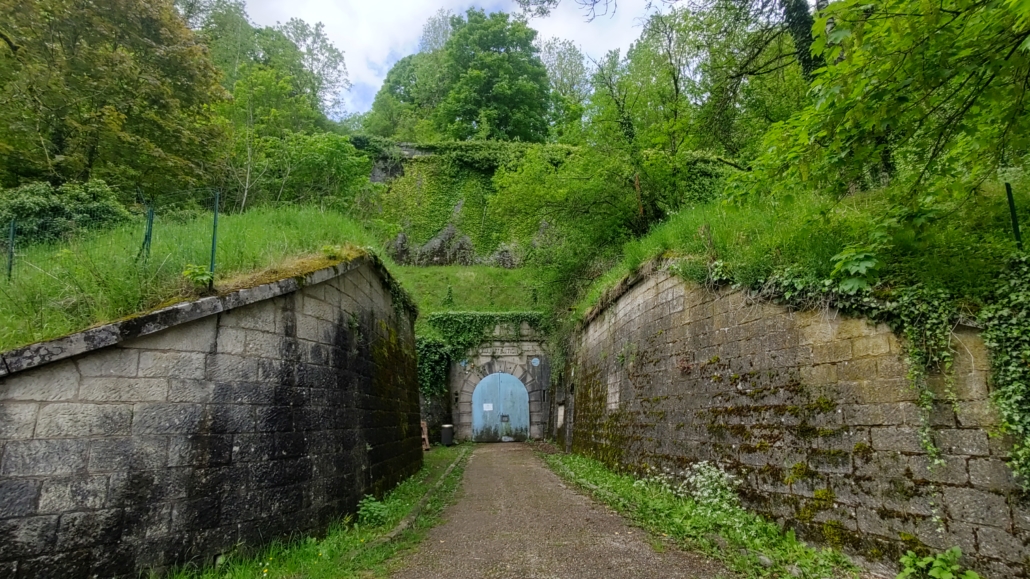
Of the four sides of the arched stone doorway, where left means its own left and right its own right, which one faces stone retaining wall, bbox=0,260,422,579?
front

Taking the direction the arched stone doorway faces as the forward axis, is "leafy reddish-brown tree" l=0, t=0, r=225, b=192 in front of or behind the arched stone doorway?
in front

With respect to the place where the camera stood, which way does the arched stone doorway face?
facing the viewer

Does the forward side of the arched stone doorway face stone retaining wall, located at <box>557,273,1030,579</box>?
yes

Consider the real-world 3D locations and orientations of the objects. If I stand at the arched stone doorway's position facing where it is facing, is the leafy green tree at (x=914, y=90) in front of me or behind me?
in front

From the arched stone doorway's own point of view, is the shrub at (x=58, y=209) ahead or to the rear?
ahead

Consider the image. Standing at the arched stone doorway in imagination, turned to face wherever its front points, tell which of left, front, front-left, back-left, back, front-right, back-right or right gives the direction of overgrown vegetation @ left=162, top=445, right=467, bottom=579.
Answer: front

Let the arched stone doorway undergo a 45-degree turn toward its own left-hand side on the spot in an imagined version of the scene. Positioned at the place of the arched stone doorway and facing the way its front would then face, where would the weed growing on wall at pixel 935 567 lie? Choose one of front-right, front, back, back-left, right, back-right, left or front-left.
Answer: front-right
